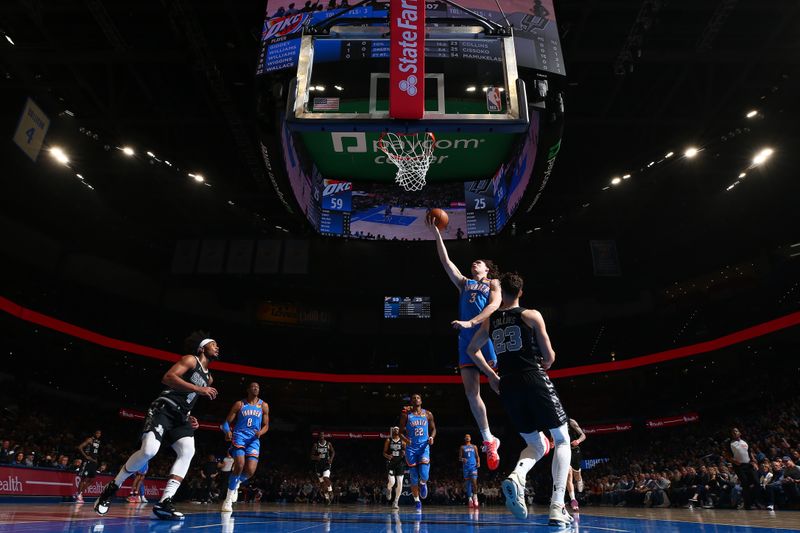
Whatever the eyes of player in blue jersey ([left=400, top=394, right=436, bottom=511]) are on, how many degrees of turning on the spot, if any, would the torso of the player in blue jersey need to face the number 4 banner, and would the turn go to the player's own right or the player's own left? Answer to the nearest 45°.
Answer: approximately 90° to the player's own right

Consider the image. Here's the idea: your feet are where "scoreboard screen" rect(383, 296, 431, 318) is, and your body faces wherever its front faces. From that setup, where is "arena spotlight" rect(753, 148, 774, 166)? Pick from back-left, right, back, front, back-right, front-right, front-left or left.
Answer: front-left

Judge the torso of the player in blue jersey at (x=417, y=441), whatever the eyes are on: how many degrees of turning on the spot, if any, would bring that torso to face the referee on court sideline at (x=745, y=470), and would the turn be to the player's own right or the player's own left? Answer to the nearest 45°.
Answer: approximately 90° to the player's own left

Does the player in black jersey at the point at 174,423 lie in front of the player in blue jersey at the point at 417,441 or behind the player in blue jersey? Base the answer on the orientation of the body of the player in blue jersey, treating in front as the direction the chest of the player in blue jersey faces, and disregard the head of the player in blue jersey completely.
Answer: in front

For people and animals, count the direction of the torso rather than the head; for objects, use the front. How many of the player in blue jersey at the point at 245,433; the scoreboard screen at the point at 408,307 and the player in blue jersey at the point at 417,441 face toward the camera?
3

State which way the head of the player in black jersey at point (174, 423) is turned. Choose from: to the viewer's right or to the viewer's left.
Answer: to the viewer's right

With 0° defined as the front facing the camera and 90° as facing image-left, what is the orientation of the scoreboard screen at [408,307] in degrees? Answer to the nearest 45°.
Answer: approximately 0°

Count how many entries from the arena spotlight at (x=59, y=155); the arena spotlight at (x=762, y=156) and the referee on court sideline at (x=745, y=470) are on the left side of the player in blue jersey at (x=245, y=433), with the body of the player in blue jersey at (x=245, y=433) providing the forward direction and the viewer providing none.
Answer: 2

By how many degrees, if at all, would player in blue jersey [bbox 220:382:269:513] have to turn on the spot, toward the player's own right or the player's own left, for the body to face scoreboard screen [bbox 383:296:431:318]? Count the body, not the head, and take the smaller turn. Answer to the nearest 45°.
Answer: approximately 135° to the player's own left

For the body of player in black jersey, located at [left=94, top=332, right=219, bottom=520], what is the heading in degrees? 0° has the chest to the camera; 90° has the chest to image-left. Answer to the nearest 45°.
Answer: approximately 315°

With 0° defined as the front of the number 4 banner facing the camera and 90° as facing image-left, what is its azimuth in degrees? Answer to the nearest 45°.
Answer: approximately 315°

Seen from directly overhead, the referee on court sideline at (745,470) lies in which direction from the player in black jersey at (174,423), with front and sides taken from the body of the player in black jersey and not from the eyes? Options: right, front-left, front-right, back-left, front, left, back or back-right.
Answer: front-left
